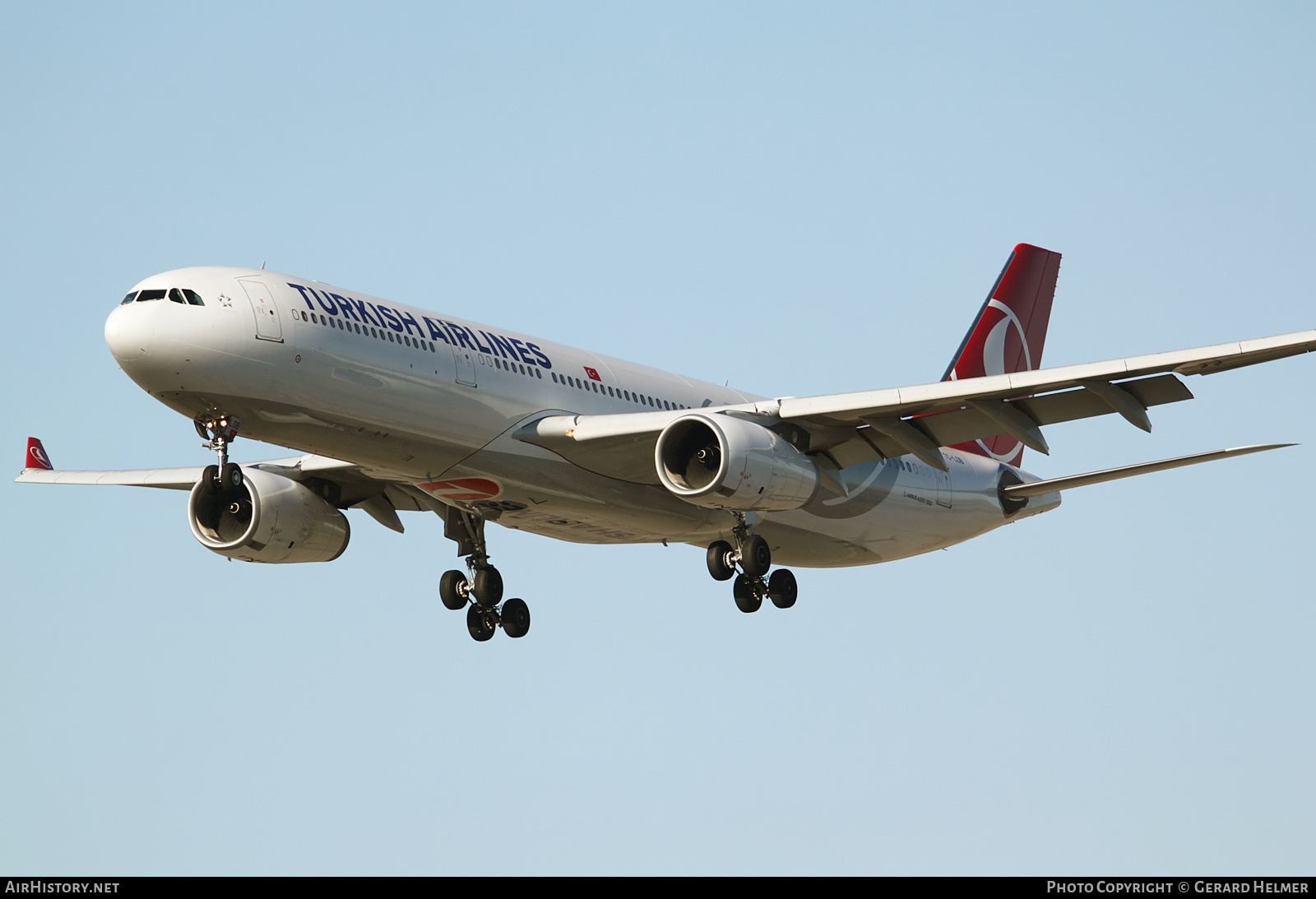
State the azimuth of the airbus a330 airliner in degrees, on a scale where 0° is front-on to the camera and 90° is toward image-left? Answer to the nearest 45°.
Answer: approximately 45°
